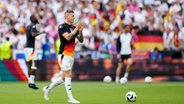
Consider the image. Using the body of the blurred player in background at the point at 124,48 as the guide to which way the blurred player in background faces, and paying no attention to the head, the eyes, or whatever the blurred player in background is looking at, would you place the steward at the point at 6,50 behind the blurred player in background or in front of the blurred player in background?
behind

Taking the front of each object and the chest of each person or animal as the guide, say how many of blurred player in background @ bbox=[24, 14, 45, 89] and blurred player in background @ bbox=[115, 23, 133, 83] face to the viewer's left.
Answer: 0
